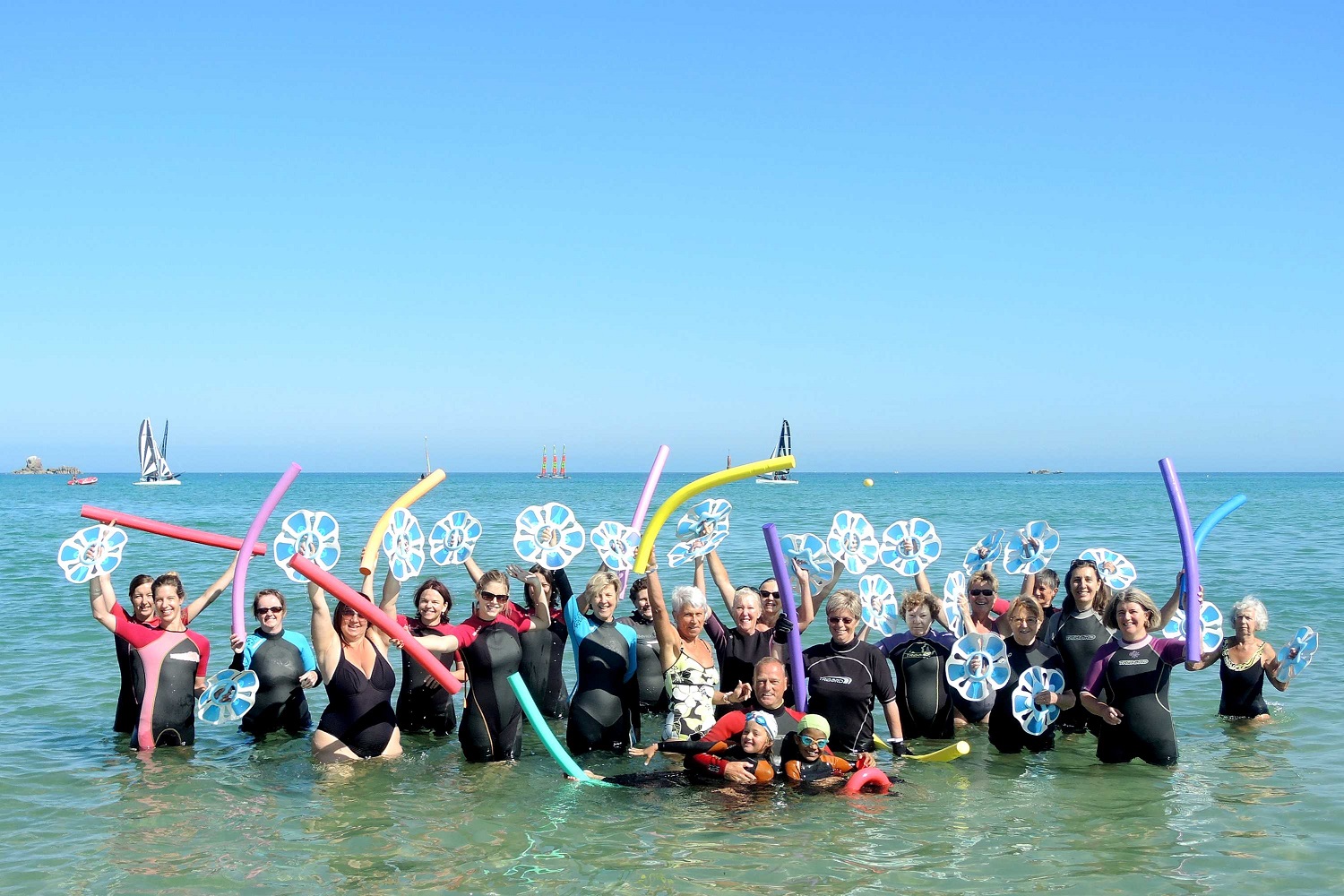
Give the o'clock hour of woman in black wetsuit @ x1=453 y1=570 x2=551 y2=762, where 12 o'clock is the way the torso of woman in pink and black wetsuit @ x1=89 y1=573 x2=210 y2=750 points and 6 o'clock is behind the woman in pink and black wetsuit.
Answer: The woman in black wetsuit is roughly at 10 o'clock from the woman in pink and black wetsuit.

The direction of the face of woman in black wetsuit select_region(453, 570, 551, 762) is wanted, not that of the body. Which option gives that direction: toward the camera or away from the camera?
toward the camera

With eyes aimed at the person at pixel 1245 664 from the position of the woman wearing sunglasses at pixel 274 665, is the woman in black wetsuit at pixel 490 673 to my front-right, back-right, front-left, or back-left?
front-right

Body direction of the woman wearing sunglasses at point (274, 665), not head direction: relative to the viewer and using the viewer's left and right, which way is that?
facing the viewer

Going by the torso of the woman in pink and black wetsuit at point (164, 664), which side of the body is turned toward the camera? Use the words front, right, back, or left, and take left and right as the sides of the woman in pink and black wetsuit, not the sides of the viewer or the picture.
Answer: front

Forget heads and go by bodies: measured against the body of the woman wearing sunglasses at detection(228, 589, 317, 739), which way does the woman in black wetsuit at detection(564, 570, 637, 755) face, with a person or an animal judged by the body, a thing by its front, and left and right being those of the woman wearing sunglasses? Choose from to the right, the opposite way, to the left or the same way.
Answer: the same way

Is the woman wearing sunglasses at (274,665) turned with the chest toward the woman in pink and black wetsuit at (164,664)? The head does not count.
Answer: no

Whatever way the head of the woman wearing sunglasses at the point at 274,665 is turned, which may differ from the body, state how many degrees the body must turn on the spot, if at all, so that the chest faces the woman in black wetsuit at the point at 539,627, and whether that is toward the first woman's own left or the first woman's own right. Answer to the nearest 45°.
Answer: approximately 90° to the first woman's own left

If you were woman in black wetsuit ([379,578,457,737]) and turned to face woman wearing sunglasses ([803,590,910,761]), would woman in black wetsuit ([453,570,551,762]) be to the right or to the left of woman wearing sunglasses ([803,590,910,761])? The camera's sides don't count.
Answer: right

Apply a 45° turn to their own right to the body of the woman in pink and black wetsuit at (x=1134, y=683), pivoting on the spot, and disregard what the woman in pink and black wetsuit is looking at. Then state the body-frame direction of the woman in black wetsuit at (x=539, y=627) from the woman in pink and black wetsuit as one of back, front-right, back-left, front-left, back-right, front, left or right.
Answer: front-right

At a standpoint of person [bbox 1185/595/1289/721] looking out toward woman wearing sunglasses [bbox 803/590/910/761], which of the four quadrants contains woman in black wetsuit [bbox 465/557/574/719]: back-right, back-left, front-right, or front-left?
front-right

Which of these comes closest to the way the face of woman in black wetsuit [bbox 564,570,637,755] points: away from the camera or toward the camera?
toward the camera

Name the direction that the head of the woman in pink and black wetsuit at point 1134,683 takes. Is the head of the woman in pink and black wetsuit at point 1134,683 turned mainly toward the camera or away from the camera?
toward the camera

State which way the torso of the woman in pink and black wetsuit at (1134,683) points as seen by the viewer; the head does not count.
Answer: toward the camera

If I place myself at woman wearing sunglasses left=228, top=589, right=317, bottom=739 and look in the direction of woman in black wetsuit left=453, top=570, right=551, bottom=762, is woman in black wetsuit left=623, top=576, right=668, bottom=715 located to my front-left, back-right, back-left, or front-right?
front-left

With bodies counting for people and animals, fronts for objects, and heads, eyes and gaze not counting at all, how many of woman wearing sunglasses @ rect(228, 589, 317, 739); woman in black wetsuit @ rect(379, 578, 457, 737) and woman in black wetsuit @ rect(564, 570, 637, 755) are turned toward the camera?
3

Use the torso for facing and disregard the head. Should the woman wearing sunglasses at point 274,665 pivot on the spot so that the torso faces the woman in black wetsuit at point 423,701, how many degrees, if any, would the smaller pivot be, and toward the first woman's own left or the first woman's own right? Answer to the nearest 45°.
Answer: approximately 90° to the first woman's own left

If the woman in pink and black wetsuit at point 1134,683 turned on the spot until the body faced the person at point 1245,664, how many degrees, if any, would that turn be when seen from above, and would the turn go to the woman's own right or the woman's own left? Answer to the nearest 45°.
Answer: approximately 135° to the woman's own left
